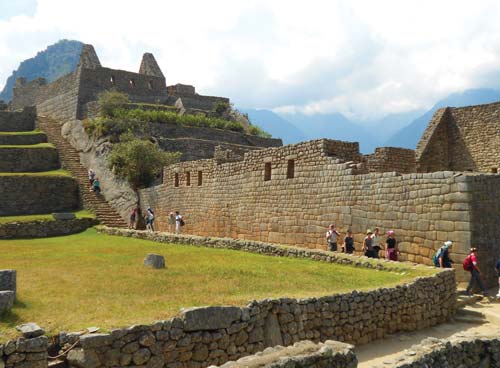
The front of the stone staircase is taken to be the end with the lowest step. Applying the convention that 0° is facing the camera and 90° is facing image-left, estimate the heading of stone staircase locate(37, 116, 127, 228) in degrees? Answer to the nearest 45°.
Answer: approximately 315°
